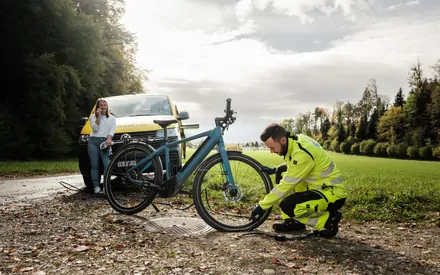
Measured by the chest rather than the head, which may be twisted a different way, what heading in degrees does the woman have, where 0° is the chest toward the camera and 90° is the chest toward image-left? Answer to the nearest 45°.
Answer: approximately 0°

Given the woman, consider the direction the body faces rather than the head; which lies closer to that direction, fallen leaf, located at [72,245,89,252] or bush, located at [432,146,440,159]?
the fallen leaf

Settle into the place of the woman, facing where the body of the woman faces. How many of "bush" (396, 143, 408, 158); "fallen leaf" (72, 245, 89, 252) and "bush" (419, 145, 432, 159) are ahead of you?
1

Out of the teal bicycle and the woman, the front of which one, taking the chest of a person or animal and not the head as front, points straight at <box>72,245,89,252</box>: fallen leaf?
the woman

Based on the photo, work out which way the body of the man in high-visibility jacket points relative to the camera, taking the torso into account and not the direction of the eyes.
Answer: to the viewer's left

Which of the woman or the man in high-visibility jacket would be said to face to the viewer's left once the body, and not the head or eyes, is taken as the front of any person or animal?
the man in high-visibility jacket

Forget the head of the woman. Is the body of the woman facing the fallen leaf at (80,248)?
yes

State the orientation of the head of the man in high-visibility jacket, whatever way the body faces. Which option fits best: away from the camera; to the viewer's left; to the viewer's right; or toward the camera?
to the viewer's left

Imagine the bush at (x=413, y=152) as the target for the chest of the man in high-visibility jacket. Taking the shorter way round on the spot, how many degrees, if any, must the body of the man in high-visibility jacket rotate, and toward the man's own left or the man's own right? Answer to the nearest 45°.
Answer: approximately 90° to the man's own right

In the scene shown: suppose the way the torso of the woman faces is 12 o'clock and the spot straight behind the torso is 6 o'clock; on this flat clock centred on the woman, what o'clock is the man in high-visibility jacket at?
The man in high-visibility jacket is roughly at 11 o'clock from the woman.

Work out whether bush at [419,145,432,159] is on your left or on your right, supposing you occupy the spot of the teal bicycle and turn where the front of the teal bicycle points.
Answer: on your left

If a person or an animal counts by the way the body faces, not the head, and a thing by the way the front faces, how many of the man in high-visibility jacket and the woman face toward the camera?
1

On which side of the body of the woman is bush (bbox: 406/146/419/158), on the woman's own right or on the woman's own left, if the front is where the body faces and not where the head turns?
on the woman's own left

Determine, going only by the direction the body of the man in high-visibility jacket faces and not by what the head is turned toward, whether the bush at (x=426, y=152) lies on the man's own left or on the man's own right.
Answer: on the man's own right
